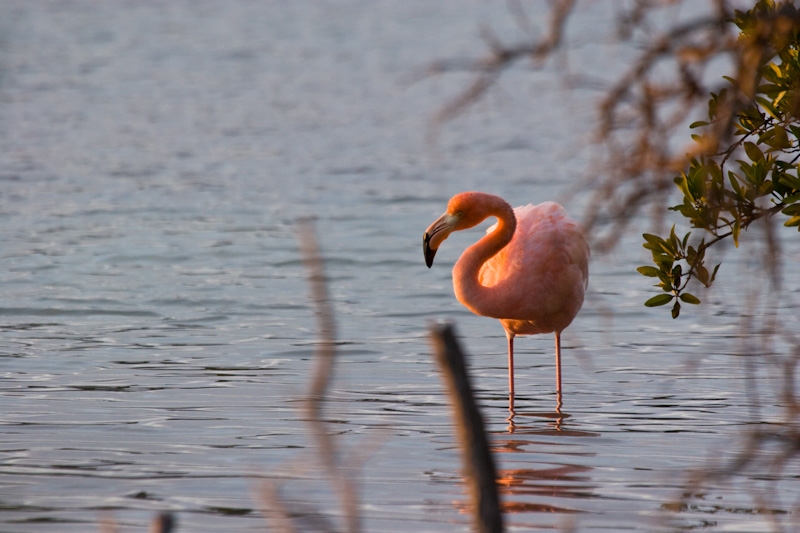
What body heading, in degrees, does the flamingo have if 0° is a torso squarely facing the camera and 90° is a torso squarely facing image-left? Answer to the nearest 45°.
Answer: approximately 45°

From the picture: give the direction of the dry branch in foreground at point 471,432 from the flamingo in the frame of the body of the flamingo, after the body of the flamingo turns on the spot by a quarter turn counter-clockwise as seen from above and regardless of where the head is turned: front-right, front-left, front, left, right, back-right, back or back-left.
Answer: front-right
